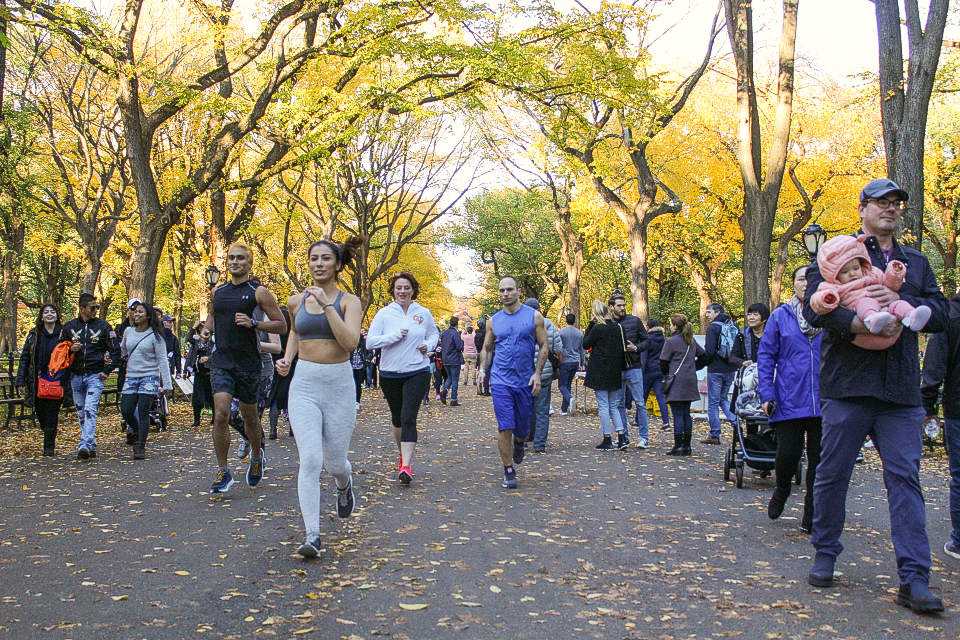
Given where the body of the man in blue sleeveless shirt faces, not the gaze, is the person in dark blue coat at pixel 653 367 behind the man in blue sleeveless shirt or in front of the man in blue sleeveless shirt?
behind

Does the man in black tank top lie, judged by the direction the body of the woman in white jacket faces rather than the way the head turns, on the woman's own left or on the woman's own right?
on the woman's own right

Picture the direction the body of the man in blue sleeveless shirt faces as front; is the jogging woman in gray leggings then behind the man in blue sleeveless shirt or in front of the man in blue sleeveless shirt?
in front

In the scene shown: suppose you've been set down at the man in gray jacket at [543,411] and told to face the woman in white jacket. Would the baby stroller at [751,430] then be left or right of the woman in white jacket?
left

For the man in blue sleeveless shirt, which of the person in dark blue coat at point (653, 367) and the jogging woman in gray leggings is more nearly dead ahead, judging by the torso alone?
the jogging woman in gray leggings

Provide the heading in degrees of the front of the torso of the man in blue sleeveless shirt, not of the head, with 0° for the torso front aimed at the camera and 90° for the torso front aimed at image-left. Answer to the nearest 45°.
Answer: approximately 0°

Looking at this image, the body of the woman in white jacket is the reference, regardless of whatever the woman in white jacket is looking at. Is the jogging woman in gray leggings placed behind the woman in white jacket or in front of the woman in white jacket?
in front

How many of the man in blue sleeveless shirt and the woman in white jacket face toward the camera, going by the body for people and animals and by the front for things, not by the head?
2

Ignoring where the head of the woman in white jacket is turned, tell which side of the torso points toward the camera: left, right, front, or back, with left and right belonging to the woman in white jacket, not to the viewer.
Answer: front

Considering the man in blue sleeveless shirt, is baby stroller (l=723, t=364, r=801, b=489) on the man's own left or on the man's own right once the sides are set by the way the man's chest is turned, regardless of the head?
on the man's own left

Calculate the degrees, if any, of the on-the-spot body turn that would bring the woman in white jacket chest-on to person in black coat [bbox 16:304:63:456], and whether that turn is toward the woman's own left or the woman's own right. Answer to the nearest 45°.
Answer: approximately 135° to the woman's own right

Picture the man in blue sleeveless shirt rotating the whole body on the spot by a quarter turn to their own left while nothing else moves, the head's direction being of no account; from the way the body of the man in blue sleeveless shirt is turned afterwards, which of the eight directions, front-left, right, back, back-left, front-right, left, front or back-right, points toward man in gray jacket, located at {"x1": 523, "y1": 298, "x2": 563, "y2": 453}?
left
